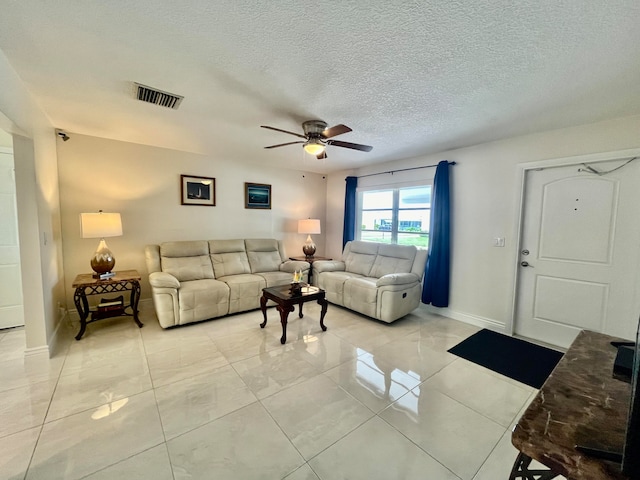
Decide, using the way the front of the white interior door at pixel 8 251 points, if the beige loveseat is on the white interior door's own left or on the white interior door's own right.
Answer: on the white interior door's own left

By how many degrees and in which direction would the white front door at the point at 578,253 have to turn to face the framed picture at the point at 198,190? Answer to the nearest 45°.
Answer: approximately 45° to its right

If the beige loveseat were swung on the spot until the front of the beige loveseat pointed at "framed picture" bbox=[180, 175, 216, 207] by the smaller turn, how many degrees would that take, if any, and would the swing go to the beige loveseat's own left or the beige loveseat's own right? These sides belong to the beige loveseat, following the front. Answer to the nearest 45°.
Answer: approximately 45° to the beige loveseat's own right

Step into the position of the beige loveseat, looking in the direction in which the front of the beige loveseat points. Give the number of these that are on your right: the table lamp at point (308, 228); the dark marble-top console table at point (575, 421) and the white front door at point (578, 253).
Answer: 1

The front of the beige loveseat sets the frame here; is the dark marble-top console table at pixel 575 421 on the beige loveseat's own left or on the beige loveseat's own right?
on the beige loveseat's own left

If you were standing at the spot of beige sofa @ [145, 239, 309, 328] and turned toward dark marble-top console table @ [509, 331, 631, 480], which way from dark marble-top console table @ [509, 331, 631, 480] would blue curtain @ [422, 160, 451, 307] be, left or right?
left

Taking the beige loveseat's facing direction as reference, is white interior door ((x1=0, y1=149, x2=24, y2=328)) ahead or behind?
ahead

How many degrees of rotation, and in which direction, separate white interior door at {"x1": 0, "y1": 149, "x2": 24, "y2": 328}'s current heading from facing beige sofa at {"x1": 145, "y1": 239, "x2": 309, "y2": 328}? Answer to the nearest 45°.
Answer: approximately 45° to its left

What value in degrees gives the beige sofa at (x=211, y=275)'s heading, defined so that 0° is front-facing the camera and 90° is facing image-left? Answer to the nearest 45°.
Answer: approximately 315°

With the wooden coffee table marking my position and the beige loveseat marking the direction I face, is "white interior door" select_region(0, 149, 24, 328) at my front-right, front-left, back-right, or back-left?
back-left

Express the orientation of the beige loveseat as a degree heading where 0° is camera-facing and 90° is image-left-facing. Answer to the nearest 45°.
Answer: approximately 45°

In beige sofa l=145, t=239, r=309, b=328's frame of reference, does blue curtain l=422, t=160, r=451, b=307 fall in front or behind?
in front
